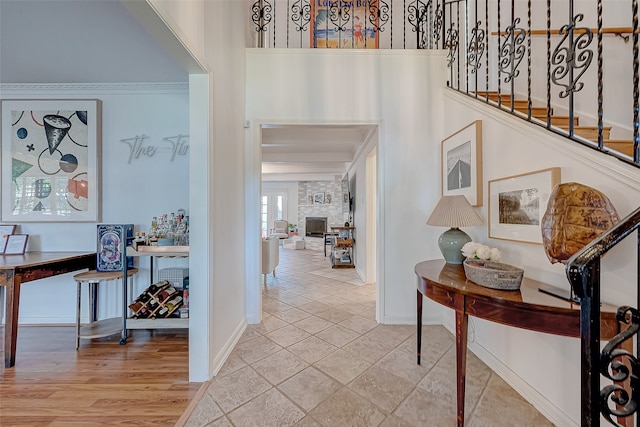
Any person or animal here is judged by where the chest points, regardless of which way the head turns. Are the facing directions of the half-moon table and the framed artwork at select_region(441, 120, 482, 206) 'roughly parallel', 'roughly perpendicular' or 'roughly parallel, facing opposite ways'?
roughly parallel

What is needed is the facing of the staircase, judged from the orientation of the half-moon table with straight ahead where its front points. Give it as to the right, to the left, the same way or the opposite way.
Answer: to the left

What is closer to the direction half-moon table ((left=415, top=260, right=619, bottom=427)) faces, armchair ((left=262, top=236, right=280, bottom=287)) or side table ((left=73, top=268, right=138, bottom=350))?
the side table

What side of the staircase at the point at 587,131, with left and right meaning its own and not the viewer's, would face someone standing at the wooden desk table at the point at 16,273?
right

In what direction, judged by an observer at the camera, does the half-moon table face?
facing the viewer and to the left of the viewer

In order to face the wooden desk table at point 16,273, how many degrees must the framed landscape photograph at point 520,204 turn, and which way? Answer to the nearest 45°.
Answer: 0° — it already faces it

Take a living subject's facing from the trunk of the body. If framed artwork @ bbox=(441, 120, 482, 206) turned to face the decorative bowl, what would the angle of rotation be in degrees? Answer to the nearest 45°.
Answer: approximately 45° to its left

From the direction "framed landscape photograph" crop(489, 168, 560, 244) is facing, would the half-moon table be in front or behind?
in front

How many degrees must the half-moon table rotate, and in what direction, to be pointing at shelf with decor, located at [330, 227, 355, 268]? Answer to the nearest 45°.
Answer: approximately 90° to its right

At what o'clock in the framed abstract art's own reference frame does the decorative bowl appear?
The decorative bowl is roughly at 11 o'clock from the framed abstract art.

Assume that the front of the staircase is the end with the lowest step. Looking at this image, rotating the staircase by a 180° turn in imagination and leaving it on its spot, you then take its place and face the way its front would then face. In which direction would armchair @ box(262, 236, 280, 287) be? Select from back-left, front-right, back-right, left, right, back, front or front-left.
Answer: front-left

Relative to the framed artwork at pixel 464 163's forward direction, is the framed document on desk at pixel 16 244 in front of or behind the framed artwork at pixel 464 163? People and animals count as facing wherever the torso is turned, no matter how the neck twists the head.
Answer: in front

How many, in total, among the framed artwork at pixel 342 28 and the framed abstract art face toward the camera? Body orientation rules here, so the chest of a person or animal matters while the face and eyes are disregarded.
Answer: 2

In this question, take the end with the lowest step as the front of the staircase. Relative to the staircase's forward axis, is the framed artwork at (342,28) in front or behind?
behind

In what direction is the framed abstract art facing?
toward the camera
